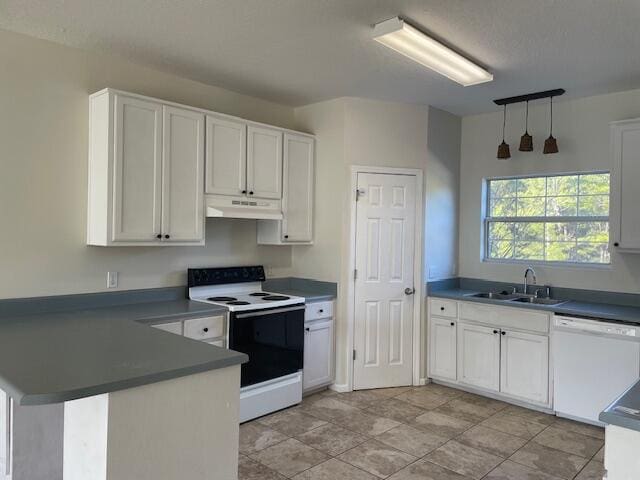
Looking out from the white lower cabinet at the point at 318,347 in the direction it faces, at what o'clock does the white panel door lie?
The white panel door is roughly at 10 o'clock from the white lower cabinet.

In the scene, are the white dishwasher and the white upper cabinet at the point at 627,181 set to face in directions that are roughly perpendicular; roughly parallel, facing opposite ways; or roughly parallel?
roughly parallel

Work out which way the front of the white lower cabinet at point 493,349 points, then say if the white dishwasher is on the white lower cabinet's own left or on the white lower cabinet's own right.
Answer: on the white lower cabinet's own left

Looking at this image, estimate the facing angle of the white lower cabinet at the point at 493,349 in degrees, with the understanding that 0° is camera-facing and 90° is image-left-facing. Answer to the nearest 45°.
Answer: approximately 45°

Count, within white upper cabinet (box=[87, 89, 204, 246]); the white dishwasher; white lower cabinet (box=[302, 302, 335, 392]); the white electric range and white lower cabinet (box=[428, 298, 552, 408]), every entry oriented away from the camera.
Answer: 0

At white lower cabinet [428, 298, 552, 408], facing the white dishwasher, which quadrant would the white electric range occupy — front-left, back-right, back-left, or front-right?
back-right

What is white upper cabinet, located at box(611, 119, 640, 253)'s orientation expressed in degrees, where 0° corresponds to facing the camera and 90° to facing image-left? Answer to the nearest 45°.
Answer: approximately 45°

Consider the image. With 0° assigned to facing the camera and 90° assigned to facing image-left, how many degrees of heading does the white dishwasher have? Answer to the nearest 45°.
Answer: approximately 45°

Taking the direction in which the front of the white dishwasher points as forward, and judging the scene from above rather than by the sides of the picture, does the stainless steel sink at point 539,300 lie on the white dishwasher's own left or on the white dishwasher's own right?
on the white dishwasher's own right

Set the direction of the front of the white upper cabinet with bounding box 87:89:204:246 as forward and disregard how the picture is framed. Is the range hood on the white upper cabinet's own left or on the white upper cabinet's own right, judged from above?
on the white upper cabinet's own left

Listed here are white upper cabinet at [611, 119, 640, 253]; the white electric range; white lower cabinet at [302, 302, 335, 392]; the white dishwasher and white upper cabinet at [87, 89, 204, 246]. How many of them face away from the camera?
0

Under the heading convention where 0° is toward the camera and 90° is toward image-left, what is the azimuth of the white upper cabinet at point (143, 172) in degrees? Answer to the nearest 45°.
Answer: approximately 315°
